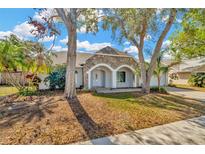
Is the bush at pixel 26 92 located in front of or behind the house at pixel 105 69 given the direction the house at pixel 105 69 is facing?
in front

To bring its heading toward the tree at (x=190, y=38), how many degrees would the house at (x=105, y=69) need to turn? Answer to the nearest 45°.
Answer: approximately 90° to its left

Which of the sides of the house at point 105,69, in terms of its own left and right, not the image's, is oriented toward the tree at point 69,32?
front

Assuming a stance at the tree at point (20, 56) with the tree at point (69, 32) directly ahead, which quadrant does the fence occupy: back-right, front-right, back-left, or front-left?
back-left

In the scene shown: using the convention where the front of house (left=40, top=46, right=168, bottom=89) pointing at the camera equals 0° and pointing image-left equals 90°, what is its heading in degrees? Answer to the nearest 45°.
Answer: approximately 0°

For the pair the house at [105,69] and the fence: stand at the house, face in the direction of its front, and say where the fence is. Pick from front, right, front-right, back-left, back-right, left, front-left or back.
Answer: front-right

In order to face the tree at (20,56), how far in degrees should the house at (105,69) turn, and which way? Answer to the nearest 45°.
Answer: approximately 45° to its right
